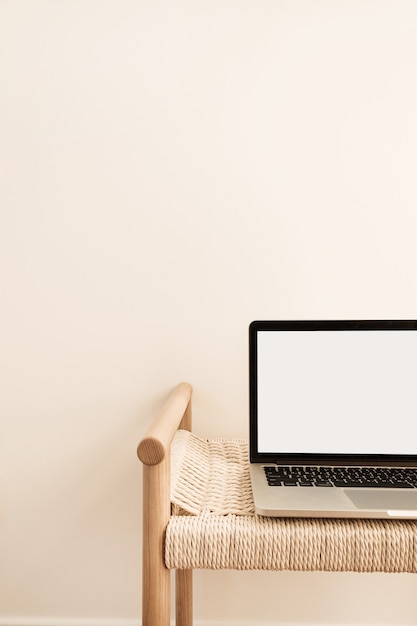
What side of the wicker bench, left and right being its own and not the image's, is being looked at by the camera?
front
